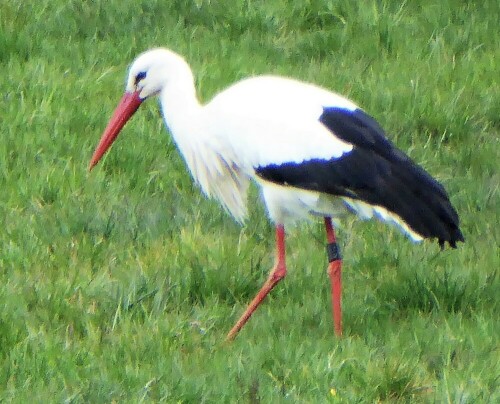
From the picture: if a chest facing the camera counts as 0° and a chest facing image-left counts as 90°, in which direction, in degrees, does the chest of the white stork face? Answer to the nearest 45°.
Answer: approximately 90°
